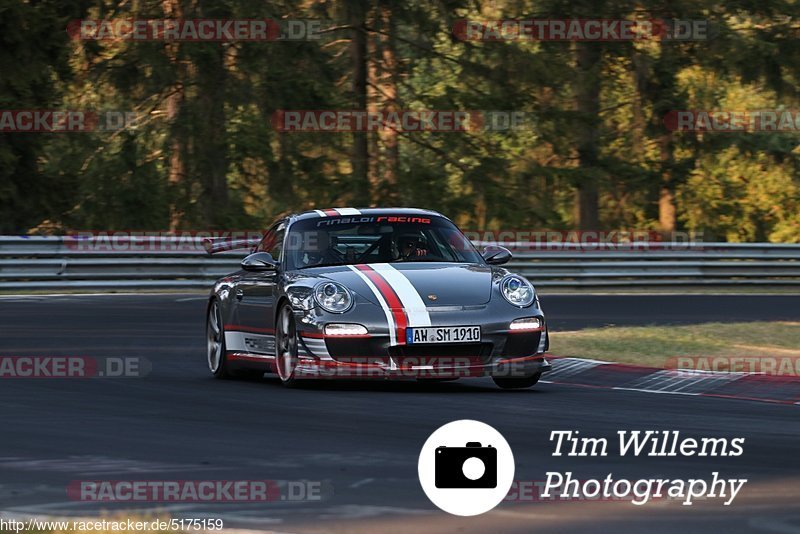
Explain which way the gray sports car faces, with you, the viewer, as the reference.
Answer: facing the viewer and to the right of the viewer

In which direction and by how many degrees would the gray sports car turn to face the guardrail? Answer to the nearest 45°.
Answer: approximately 135° to its left

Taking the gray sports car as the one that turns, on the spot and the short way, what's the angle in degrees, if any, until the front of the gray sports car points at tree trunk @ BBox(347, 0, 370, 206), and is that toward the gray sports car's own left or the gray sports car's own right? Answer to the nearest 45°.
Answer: approximately 135° to the gray sports car's own left

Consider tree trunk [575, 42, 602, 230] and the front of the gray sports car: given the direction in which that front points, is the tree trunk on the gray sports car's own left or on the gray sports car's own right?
on the gray sports car's own left
